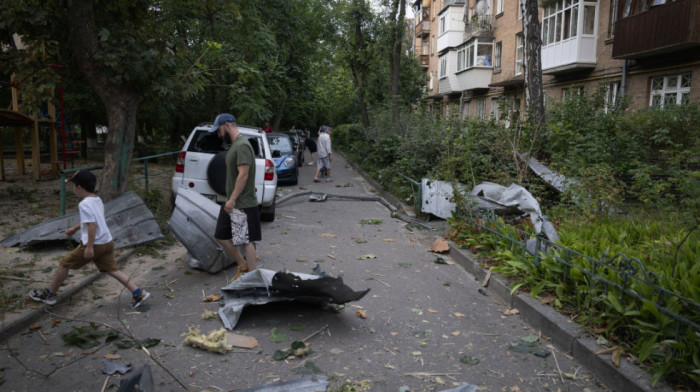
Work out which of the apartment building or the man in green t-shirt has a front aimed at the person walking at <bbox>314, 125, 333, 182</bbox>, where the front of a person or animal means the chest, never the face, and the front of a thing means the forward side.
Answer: the apartment building

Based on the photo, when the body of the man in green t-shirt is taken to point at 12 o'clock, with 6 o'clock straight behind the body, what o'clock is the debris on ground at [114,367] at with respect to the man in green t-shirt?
The debris on ground is roughly at 10 o'clock from the man in green t-shirt.

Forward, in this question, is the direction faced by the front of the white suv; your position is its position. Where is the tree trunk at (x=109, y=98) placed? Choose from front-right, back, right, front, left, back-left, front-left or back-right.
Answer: left

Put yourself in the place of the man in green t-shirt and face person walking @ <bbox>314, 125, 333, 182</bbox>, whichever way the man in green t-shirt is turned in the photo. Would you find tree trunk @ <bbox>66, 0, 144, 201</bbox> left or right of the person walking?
left

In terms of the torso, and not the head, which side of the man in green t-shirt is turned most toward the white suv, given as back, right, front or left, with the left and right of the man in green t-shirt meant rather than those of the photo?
right

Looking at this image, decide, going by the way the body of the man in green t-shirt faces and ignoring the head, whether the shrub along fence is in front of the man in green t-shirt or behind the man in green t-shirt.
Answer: behind

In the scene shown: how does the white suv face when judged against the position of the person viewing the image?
facing away from the viewer

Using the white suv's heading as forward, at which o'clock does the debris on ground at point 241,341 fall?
The debris on ground is roughly at 6 o'clock from the white suv.

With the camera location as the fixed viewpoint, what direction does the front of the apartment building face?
facing the viewer and to the left of the viewer

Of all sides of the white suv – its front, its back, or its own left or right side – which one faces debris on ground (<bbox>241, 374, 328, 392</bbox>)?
back

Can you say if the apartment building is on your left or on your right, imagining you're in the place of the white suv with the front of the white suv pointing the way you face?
on your right

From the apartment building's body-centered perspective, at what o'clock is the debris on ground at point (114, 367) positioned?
The debris on ground is roughly at 11 o'clock from the apartment building.

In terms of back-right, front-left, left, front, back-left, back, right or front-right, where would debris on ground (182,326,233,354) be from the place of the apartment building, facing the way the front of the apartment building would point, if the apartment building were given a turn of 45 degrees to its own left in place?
front

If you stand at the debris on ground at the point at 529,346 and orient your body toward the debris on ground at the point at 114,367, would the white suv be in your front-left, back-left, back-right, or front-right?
front-right

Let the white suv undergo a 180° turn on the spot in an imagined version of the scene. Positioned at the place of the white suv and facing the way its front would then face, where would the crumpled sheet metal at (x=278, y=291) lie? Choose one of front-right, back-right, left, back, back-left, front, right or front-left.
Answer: front
